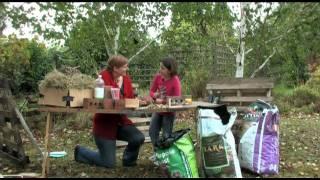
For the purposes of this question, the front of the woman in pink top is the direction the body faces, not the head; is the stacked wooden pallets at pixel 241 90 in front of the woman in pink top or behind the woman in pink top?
behind

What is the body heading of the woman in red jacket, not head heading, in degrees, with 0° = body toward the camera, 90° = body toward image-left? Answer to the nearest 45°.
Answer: approximately 315°

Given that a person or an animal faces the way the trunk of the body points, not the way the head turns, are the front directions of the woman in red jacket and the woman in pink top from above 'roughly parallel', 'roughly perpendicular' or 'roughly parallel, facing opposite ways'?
roughly perpendicular

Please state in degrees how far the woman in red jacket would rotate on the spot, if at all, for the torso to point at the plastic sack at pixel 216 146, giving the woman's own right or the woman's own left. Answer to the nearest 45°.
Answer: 0° — they already face it

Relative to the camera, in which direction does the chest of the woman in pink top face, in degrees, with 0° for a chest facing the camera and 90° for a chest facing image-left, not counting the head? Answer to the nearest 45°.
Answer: approximately 45°

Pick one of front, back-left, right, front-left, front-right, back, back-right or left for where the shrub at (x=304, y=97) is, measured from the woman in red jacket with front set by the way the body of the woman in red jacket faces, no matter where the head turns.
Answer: left

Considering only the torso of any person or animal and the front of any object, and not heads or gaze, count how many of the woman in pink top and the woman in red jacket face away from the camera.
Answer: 0

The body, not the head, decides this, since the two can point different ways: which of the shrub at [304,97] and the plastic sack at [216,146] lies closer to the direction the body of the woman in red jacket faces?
the plastic sack

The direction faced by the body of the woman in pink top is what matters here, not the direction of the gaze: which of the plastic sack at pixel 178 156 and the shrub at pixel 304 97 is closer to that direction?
the plastic sack

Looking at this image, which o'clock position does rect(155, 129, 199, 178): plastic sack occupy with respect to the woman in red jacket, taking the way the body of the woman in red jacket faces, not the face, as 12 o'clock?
The plastic sack is roughly at 12 o'clock from the woman in red jacket.
